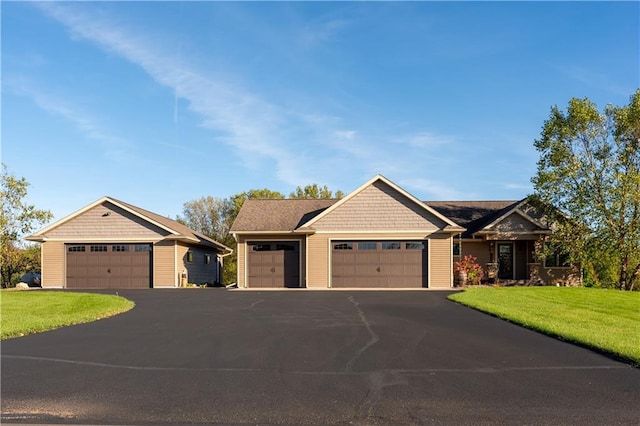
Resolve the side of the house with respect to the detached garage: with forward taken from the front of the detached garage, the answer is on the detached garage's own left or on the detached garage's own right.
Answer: on the detached garage's own left

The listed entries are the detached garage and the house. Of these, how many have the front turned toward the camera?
2

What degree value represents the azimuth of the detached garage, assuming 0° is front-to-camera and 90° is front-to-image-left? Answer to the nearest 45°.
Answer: approximately 0°

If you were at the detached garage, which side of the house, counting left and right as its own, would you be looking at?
right

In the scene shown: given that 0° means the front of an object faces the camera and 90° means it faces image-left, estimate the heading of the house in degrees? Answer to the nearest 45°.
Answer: approximately 0°

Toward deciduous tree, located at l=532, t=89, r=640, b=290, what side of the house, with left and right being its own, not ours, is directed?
left
